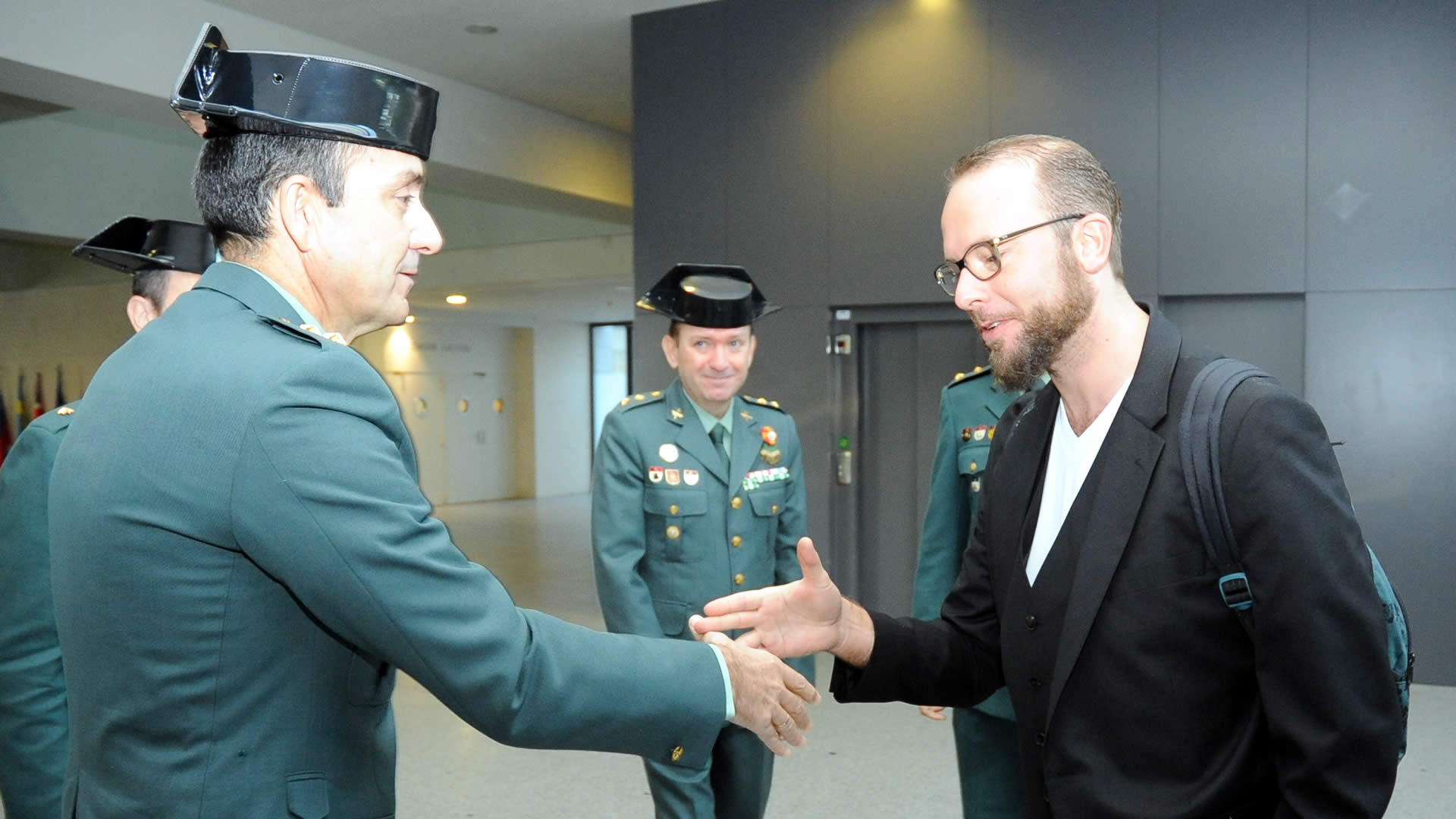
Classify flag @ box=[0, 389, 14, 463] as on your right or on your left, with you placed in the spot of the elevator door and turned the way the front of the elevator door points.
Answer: on your right

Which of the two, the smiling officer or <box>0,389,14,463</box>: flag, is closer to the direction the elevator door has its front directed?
the smiling officer

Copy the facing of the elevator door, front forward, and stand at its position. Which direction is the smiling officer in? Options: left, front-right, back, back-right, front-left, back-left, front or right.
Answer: front

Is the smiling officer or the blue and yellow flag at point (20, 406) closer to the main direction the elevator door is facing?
the smiling officer

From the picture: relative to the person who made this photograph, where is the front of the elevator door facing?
facing the viewer
